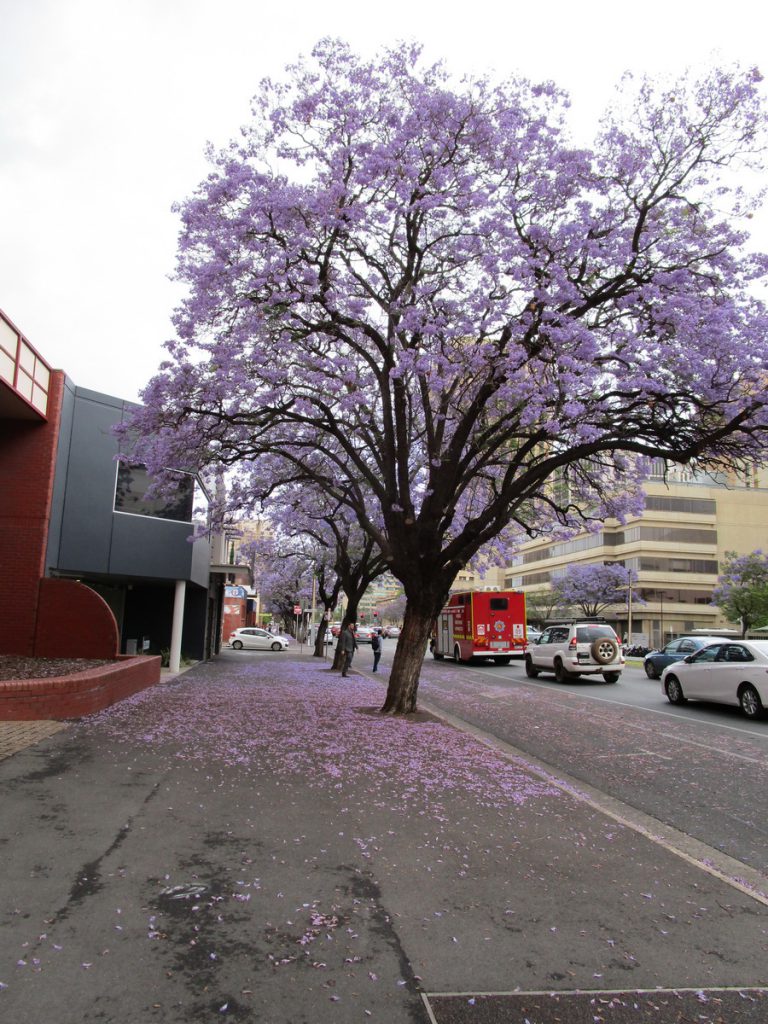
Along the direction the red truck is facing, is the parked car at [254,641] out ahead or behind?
ahead

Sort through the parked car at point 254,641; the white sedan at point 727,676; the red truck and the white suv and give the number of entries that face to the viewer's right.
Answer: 1

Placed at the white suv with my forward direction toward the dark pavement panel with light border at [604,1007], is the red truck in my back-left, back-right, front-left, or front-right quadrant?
back-right

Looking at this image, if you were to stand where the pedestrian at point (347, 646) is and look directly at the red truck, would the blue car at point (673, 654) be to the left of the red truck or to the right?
right

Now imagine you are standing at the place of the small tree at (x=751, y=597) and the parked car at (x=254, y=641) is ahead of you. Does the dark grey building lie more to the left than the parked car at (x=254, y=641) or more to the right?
left

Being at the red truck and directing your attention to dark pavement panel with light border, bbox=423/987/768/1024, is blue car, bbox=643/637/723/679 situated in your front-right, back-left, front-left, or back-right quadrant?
front-left

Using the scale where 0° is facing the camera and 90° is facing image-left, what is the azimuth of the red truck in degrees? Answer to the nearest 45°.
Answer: approximately 135°

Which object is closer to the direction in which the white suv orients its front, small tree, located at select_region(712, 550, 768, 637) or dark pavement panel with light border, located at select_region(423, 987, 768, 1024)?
the small tree

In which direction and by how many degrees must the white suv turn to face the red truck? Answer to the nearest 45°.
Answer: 0° — it already faces it

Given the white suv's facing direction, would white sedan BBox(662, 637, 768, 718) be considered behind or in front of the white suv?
behind

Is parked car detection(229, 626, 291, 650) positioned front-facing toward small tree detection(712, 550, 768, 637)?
yes

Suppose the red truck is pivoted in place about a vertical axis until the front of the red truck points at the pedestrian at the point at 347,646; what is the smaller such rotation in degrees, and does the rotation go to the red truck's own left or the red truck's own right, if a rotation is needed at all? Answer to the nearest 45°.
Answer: approximately 90° to the red truck's own left

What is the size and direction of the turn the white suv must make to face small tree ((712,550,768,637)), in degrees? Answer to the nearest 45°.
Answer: approximately 45° to its right
